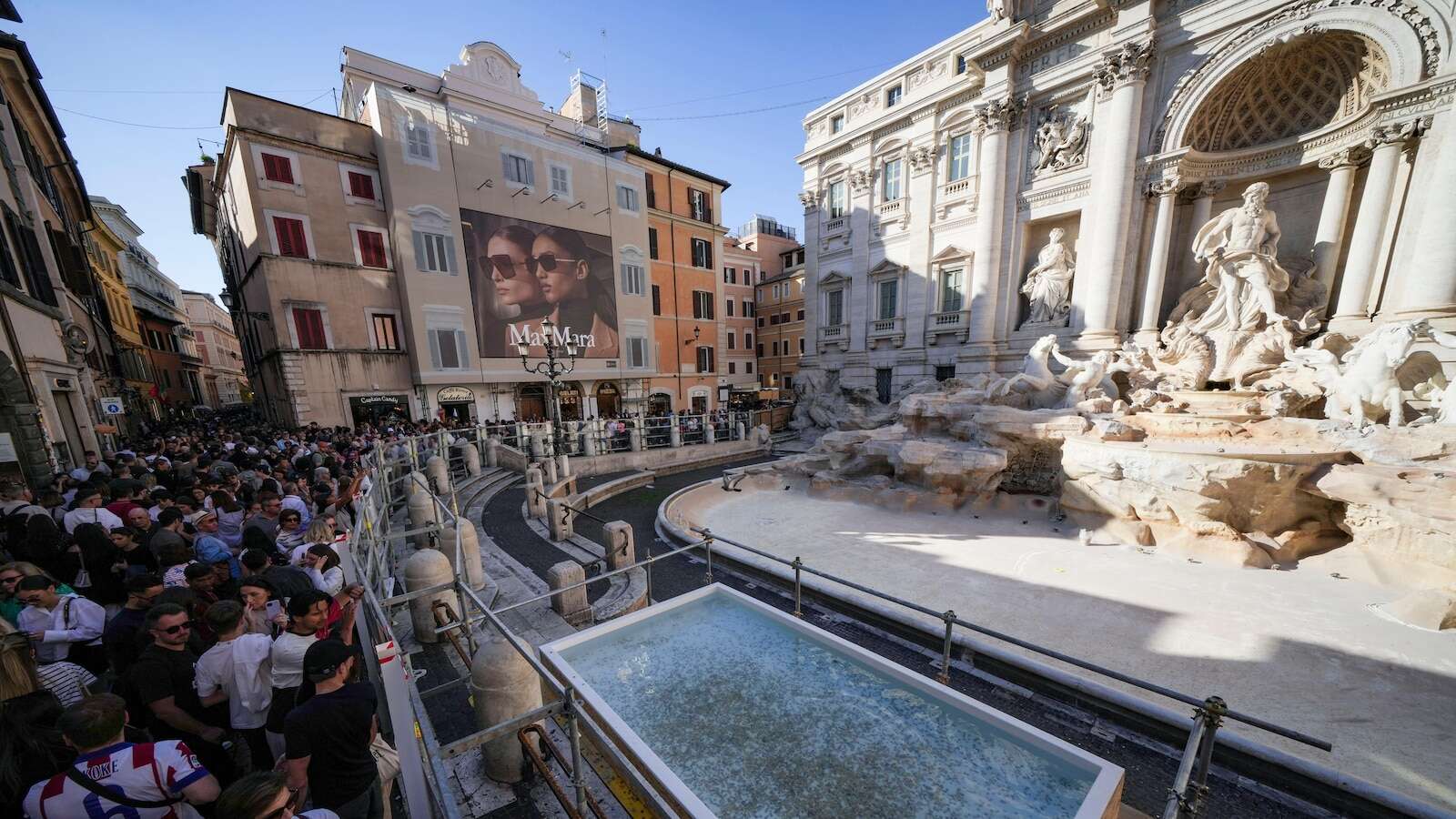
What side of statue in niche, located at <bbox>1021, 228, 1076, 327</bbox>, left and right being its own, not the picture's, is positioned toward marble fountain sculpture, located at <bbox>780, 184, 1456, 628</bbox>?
left

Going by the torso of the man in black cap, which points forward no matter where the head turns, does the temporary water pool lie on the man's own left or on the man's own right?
on the man's own right

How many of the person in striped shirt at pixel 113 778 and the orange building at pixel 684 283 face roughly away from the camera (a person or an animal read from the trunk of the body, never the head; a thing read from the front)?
1

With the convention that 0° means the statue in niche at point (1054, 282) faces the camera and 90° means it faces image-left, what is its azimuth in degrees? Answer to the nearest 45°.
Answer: approximately 45°

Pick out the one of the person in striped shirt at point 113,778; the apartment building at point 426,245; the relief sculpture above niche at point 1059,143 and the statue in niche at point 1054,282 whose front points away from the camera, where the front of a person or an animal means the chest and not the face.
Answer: the person in striped shirt

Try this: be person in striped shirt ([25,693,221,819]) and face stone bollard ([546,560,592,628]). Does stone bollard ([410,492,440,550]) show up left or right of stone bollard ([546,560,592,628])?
left

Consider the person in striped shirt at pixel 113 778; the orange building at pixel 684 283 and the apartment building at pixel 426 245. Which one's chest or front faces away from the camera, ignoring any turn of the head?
the person in striped shirt

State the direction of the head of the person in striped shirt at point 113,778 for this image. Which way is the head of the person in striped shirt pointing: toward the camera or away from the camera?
away from the camera

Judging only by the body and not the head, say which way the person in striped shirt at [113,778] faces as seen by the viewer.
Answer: away from the camera

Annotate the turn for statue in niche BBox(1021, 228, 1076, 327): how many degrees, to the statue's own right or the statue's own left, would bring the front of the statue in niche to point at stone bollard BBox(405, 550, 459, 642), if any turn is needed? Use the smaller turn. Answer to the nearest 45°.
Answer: approximately 45° to the statue's own left

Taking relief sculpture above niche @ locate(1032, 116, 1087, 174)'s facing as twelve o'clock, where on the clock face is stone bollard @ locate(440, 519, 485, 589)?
The stone bollard is roughly at 11 o'clock from the relief sculpture above niche.

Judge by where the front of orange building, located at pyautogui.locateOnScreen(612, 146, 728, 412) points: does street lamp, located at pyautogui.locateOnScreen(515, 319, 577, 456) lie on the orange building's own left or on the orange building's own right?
on the orange building's own right

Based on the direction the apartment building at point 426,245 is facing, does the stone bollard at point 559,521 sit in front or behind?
in front

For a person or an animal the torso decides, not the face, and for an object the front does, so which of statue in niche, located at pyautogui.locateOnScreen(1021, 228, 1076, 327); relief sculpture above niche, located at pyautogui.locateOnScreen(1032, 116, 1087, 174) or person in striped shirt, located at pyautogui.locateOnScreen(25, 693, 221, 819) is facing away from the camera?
the person in striped shirt

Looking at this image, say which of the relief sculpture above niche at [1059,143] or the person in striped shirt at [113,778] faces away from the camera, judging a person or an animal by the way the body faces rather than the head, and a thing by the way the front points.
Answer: the person in striped shirt

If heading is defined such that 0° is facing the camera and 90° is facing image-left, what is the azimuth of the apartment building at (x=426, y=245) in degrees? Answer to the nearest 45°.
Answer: approximately 315°
